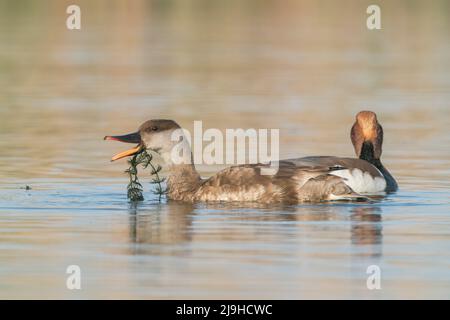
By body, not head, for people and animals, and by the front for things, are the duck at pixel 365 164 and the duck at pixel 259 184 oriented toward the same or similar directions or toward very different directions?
very different directions

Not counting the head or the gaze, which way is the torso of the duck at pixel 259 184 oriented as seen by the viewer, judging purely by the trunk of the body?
to the viewer's left

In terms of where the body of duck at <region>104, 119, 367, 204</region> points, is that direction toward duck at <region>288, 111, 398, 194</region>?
no
